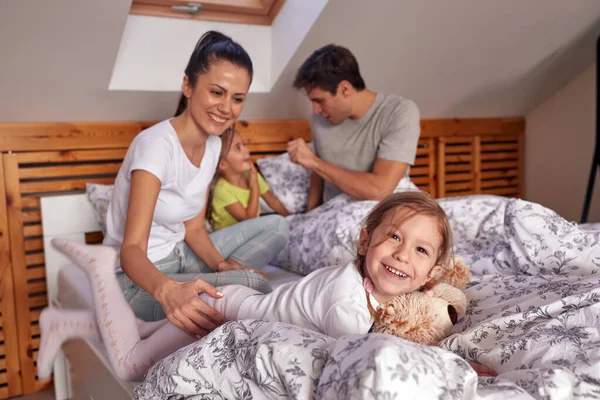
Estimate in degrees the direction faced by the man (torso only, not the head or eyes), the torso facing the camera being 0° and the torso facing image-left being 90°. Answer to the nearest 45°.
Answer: approximately 45°

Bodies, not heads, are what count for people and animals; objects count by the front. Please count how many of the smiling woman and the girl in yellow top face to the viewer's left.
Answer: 0

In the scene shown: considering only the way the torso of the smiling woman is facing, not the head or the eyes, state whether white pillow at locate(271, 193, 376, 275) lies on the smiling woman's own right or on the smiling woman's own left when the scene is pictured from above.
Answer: on the smiling woman's own left

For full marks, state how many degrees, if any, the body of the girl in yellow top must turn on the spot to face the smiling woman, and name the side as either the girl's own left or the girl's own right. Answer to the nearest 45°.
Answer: approximately 45° to the girl's own right

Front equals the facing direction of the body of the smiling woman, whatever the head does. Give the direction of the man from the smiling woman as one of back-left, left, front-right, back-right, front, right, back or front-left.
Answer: left

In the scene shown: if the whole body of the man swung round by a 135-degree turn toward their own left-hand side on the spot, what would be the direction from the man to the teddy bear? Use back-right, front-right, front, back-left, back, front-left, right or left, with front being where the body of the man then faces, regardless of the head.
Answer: right

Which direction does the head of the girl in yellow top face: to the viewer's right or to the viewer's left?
to the viewer's right

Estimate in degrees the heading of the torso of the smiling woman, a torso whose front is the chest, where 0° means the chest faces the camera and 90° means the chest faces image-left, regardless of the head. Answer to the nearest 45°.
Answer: approximately 315°

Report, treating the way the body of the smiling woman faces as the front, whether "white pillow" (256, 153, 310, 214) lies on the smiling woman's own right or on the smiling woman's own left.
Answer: on the smiling woman's own left

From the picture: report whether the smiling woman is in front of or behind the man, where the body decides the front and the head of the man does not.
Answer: in front
